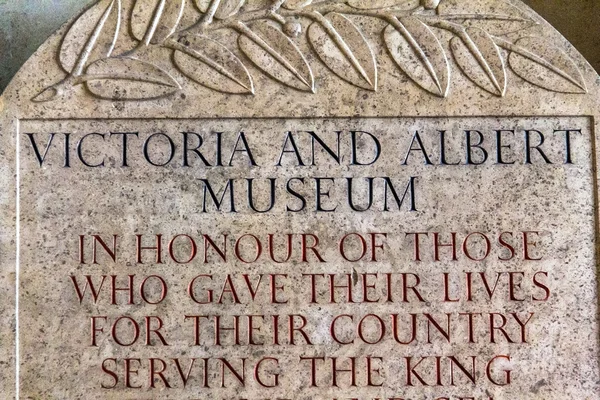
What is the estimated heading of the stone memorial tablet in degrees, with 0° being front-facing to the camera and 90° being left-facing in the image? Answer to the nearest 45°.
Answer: approximately 0°
